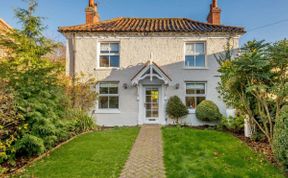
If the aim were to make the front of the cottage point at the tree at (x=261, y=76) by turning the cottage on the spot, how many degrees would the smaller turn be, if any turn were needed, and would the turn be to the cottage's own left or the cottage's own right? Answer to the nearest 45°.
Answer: approximately 45° to the cottage's own left

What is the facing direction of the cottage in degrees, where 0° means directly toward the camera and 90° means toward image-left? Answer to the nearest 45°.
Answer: approximately 0°

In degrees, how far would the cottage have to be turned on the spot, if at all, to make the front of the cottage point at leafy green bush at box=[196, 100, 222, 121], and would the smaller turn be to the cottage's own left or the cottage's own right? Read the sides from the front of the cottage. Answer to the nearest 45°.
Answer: approximately 90° to the cottage's own left
